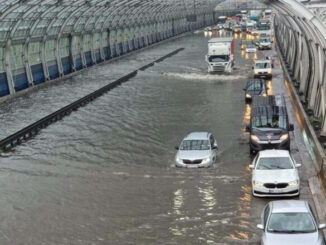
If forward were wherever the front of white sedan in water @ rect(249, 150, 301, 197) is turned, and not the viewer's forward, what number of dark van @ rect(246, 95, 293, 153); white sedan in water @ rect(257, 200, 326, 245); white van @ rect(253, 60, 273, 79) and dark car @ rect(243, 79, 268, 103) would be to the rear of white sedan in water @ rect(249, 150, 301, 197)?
3

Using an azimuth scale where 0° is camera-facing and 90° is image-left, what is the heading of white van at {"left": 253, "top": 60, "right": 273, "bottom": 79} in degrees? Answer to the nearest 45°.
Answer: approximately 0°

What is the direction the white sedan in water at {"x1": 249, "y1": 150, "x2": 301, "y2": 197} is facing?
toward the camera

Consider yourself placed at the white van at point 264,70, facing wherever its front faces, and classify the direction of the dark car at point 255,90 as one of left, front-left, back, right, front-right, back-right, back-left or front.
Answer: front

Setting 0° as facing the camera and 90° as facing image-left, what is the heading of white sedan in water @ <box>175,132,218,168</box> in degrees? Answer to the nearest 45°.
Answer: approximately 0°

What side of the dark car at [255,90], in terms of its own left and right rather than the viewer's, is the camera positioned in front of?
front

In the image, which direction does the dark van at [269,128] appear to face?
toward the camera

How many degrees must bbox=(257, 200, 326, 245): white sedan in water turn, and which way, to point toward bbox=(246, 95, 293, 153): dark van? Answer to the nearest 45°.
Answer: approximately 180°

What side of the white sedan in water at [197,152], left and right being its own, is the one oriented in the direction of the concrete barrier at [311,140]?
left

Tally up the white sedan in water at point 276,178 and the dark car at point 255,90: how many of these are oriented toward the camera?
2
